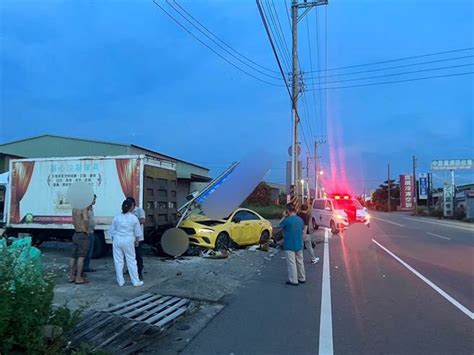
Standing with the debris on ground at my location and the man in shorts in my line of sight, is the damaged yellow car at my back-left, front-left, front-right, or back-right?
back-right

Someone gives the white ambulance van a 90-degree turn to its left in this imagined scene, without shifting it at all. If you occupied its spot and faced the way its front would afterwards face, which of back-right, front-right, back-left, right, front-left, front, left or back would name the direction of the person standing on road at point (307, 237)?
back-right

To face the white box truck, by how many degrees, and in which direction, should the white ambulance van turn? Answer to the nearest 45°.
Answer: approximately 90° to its right

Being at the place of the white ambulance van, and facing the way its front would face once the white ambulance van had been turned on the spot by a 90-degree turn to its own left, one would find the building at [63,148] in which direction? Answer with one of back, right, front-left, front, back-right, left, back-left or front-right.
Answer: back-left

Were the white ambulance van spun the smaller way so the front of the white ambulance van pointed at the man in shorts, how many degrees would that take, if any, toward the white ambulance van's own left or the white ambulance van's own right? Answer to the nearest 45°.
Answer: approximately 45° to the white ambulance van's own right

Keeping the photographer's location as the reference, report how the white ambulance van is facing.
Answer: facing the viewer and to the right of the viewer

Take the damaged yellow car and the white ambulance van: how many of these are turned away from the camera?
0

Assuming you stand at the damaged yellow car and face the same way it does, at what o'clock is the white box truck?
The white box truck is roughly at 1 o'clock from the damaged yellow car.

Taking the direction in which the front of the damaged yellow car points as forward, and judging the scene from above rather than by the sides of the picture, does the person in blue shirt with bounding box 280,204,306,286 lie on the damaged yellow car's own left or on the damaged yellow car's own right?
on the damaged yellow car's own left

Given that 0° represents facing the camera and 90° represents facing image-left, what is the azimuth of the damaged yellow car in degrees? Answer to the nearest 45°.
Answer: approximately 45°

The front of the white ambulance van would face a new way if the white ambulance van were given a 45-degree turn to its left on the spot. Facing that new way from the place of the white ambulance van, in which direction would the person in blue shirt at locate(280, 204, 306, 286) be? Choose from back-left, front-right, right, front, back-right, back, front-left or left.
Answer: right

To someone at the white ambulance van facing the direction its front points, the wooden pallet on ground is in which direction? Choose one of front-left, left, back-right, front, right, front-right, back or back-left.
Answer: front-right

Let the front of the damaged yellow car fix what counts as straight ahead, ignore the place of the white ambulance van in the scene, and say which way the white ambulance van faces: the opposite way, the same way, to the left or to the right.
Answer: to the left

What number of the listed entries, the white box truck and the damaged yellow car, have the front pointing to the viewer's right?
0

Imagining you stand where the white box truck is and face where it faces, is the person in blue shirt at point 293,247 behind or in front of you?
behind

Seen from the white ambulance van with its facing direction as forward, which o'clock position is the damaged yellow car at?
The damaged yellow car is roughly at 2 o'clock from the white ambulance van.
